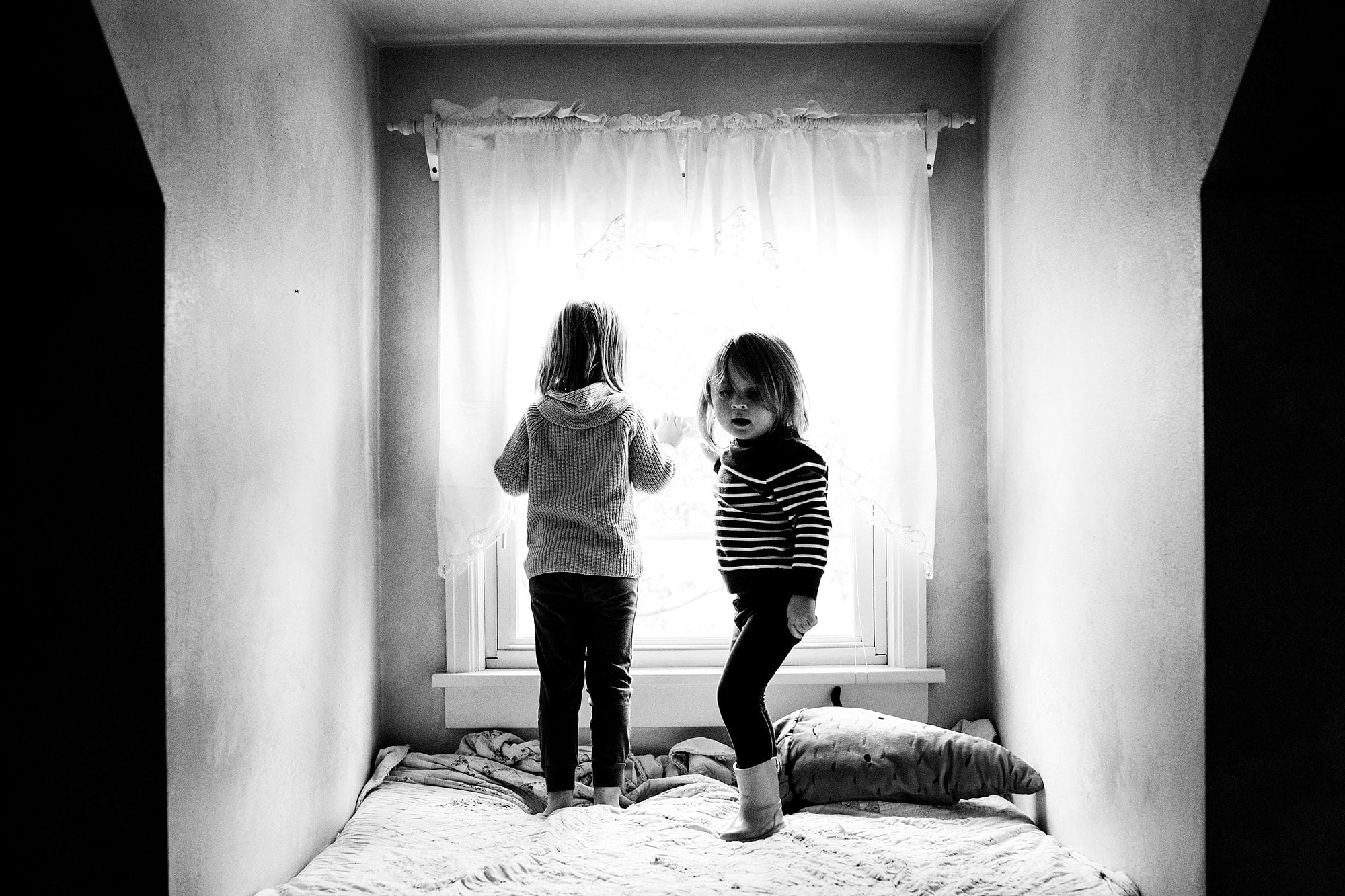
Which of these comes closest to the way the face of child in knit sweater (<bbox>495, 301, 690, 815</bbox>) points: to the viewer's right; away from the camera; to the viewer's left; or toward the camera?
away from the camera

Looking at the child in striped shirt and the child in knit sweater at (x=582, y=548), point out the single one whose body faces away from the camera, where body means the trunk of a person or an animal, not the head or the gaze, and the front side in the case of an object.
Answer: the child in knit sweater

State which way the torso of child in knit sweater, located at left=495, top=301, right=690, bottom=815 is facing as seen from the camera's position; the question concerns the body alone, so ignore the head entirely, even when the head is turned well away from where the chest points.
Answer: away from the camera

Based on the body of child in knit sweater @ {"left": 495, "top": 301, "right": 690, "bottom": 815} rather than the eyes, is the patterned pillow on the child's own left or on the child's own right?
on the child's own right

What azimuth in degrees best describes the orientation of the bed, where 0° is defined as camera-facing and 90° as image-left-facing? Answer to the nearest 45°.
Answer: approximately 0°
